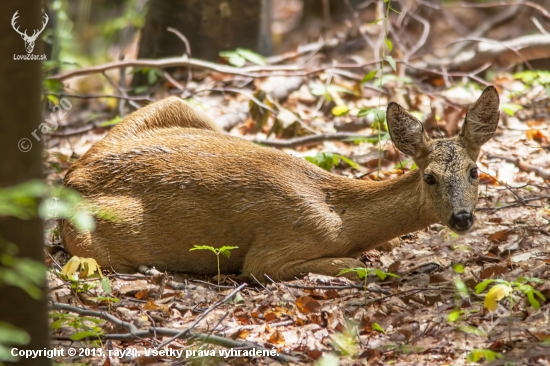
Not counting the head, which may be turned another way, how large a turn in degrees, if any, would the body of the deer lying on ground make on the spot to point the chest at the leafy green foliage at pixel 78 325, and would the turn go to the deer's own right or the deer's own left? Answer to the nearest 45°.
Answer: approximately 135° to the deer's own right

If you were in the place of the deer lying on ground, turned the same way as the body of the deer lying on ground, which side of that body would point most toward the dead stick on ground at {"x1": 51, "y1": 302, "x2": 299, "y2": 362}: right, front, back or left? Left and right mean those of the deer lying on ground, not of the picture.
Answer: right

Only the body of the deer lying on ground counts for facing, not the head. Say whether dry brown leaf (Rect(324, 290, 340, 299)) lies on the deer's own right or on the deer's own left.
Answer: on the deer's own right

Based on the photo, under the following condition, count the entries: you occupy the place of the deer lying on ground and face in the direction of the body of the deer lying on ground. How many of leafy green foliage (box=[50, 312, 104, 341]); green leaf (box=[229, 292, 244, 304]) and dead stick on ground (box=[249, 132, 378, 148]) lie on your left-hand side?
1

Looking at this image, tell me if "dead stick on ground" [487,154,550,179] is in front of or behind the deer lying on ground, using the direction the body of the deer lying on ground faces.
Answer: in front

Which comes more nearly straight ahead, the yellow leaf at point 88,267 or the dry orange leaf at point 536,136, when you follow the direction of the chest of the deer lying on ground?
the dry orange leaf

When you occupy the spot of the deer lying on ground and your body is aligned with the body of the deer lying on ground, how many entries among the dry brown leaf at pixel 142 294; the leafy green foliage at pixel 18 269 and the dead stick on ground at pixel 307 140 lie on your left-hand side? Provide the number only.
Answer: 1

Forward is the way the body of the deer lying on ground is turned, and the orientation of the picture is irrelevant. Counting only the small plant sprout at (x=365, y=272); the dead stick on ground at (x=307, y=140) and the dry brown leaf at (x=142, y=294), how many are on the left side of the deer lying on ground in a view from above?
1

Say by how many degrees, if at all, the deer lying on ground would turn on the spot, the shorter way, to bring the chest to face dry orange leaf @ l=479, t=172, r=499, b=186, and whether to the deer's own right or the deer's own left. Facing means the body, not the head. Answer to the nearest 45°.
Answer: approximately 45° to the deer's own left

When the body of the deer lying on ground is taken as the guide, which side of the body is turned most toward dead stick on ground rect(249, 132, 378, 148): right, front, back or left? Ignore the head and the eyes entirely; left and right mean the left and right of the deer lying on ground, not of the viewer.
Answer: left

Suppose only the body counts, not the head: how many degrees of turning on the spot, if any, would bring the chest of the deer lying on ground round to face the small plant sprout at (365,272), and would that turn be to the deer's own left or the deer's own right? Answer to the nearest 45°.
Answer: approximately 45° to the deer's own right

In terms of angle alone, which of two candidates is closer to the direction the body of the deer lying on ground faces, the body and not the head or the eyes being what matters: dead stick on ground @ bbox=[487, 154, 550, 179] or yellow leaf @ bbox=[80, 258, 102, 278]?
the dead stick on ground

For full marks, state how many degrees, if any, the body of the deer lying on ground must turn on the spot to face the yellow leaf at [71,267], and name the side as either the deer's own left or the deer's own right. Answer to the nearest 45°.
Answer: approximately 135° to the deer's own right

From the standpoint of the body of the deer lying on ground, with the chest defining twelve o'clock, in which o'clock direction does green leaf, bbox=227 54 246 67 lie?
The green leaf is roughly at 9 o'clock from the deer lying on ground.

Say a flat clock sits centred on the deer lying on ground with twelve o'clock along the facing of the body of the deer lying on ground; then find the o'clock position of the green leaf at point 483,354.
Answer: The green leaf is roughly at 2 o'clock from the deer lying on ground.

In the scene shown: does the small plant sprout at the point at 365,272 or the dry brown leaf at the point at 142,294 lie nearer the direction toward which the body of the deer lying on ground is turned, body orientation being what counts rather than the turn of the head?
the small plant sprout

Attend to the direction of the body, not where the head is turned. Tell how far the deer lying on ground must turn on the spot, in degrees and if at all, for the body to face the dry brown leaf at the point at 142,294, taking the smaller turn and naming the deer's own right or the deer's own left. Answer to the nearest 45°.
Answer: approximately 135° to the deer's own right

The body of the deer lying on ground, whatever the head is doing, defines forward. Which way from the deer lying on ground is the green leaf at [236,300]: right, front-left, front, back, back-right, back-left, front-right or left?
right

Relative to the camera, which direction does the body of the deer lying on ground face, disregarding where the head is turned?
to the viewer's right
